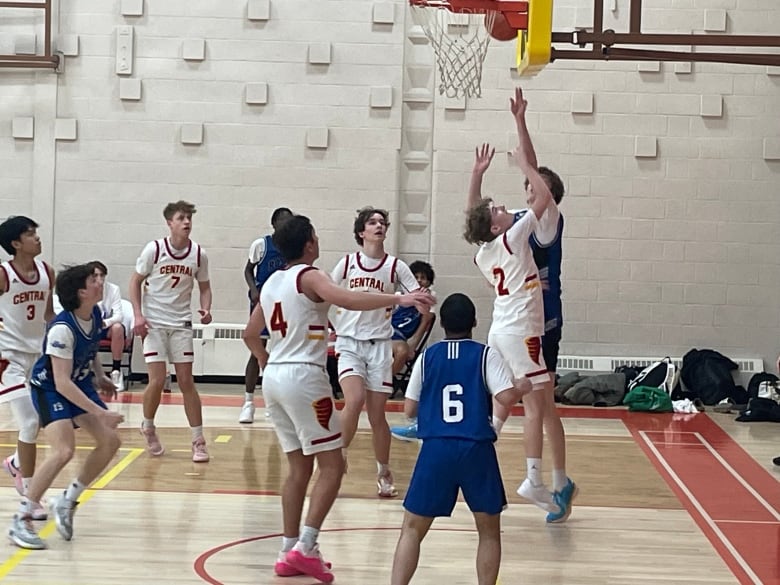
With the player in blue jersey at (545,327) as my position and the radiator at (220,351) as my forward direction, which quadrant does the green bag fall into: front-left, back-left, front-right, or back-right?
front-right

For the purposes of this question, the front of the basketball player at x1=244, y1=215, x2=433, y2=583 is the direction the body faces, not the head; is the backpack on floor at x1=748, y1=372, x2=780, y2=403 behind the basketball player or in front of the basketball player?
in front

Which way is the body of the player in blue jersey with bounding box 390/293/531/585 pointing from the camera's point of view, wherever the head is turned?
away from the camera

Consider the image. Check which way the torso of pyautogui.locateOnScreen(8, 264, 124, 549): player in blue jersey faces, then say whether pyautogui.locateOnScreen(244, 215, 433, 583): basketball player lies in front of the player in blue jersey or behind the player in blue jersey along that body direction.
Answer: in front

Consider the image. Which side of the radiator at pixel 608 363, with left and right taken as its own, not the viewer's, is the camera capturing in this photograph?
front

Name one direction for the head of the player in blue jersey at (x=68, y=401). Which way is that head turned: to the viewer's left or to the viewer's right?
to the viewer's right

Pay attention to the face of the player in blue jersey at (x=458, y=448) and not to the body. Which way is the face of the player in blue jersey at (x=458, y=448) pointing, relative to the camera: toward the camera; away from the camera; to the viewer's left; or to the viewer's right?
away from the camera

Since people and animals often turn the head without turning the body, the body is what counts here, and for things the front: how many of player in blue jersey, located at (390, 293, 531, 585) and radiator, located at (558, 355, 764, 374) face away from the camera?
1

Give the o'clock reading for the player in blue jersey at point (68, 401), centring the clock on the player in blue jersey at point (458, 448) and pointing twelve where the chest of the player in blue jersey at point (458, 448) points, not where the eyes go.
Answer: the player in blue jersey at point (68, 401) is roughly at 10 o'clock from the player in blue jersey at point (458, 448).

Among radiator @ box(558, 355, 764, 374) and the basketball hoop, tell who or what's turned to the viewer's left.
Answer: the basketball hoop

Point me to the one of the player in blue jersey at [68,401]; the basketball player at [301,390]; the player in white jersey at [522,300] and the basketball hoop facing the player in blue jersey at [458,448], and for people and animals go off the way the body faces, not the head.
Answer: the player in blue jersey at [68,401]

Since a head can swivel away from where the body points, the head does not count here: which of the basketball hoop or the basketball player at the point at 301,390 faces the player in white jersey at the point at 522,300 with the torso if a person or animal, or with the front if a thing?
the basketball player

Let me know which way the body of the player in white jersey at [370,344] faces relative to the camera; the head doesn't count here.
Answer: toward the camera

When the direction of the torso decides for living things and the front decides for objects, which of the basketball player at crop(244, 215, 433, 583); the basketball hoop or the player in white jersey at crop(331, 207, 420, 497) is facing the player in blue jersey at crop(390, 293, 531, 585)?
the player in white jersey
